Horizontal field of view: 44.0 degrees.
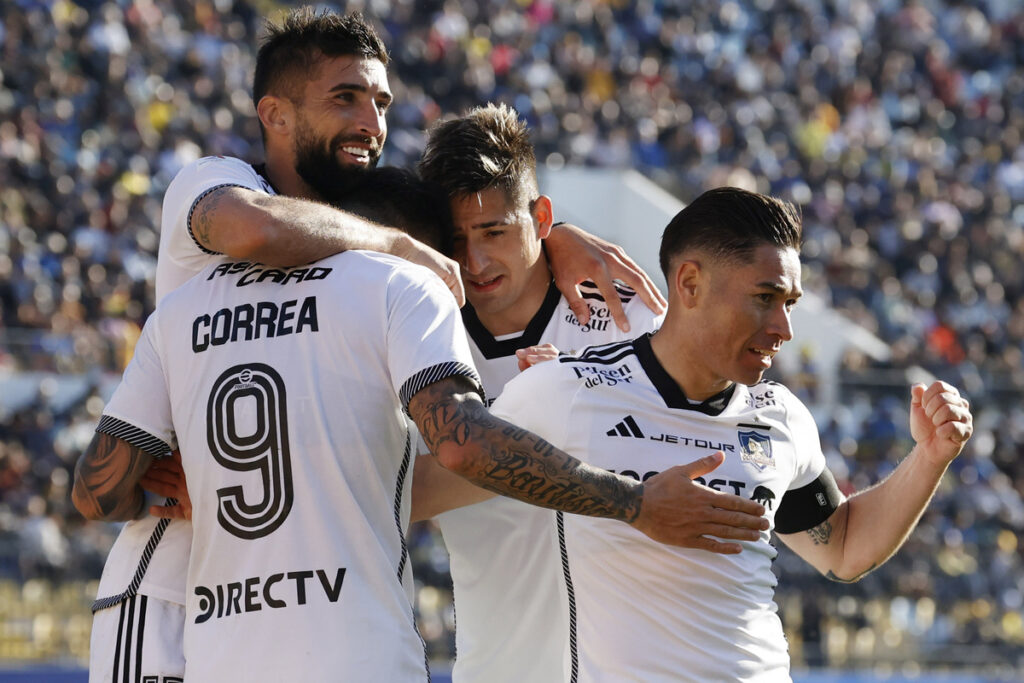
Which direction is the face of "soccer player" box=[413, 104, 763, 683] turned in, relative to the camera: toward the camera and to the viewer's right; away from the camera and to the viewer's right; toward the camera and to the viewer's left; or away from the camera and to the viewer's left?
toward the camera and to the viewer's left

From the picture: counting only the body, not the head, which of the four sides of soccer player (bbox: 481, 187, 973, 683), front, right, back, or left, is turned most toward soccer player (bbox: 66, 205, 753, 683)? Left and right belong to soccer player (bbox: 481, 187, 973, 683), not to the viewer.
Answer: right

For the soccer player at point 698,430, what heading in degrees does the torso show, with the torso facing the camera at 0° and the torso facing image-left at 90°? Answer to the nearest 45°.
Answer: approximately 315°

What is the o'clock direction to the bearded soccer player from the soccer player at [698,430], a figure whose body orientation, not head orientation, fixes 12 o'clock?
The bearded soccer player is roughly at 4 o'clock from the soccer player.

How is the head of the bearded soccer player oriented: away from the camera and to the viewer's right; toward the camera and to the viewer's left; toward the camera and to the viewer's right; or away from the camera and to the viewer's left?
toward the camera and to the viewer's right
